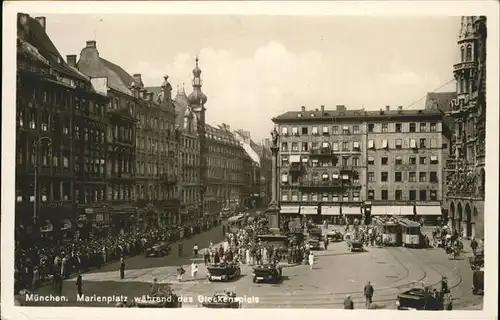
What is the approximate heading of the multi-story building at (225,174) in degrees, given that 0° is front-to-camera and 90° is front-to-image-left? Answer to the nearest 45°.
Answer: approximately 315°

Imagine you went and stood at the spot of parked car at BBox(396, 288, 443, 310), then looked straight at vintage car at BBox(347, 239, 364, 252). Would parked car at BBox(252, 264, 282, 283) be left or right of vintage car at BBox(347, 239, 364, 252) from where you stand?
left

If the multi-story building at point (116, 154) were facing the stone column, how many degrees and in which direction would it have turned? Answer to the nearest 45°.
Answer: approximately 45° to its left

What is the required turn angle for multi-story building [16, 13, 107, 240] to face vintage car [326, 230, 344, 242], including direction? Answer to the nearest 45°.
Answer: approximately 45° to its left

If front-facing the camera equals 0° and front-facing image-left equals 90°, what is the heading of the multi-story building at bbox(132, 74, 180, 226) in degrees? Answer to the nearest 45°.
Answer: approximately 315°

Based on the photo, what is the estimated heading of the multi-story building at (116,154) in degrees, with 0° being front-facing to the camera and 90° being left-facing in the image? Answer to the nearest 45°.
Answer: approximately 315°
